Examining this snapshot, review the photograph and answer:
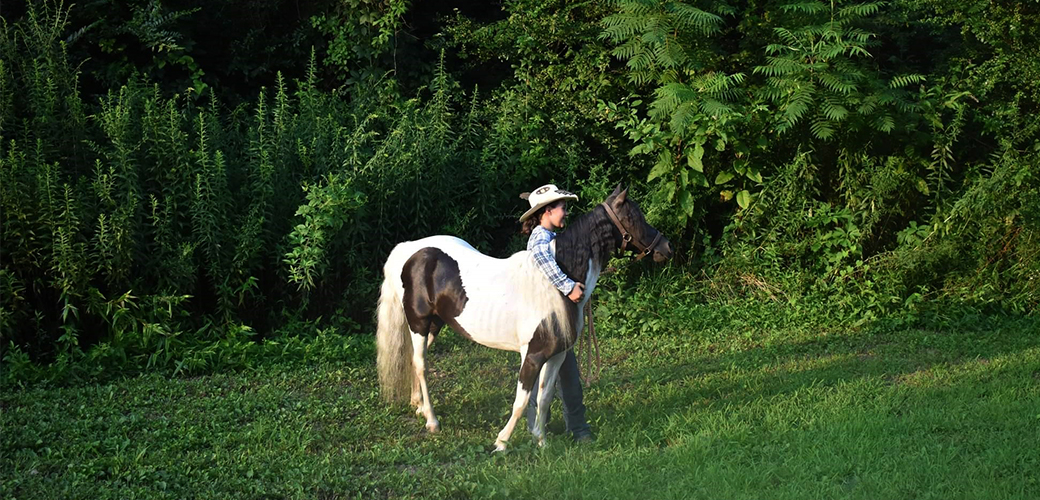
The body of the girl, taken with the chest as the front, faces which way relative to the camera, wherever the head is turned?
to the viewer's right

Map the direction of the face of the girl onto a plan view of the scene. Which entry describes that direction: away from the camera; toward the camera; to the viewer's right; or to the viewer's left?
to the viewer's right
